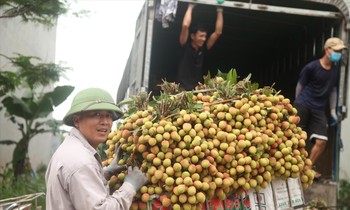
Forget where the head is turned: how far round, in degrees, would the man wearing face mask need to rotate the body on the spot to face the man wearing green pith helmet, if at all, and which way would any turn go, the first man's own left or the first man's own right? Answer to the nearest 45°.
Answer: approximately 45° to the first man's own right

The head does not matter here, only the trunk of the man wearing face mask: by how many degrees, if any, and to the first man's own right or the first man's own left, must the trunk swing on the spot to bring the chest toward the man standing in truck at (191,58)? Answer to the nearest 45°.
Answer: approximately 135° to the first man's own right

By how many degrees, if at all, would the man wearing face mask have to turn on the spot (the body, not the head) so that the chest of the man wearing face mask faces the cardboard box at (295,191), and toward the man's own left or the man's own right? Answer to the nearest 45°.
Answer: approximately 45° to the man's own right

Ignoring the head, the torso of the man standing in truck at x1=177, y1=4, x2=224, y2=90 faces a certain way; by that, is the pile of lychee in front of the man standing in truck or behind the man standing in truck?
in front

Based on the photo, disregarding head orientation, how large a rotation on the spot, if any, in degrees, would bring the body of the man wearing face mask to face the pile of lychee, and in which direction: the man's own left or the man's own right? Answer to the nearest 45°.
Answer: approximately 45° to the man's own right

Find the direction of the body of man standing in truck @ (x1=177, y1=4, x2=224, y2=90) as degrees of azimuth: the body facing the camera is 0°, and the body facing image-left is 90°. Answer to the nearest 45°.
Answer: approximately 315°

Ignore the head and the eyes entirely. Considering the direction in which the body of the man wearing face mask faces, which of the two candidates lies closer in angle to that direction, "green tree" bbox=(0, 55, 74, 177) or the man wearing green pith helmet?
the man wearing green pith helmet

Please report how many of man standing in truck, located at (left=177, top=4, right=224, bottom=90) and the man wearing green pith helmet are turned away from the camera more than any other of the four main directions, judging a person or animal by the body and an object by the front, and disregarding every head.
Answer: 0
